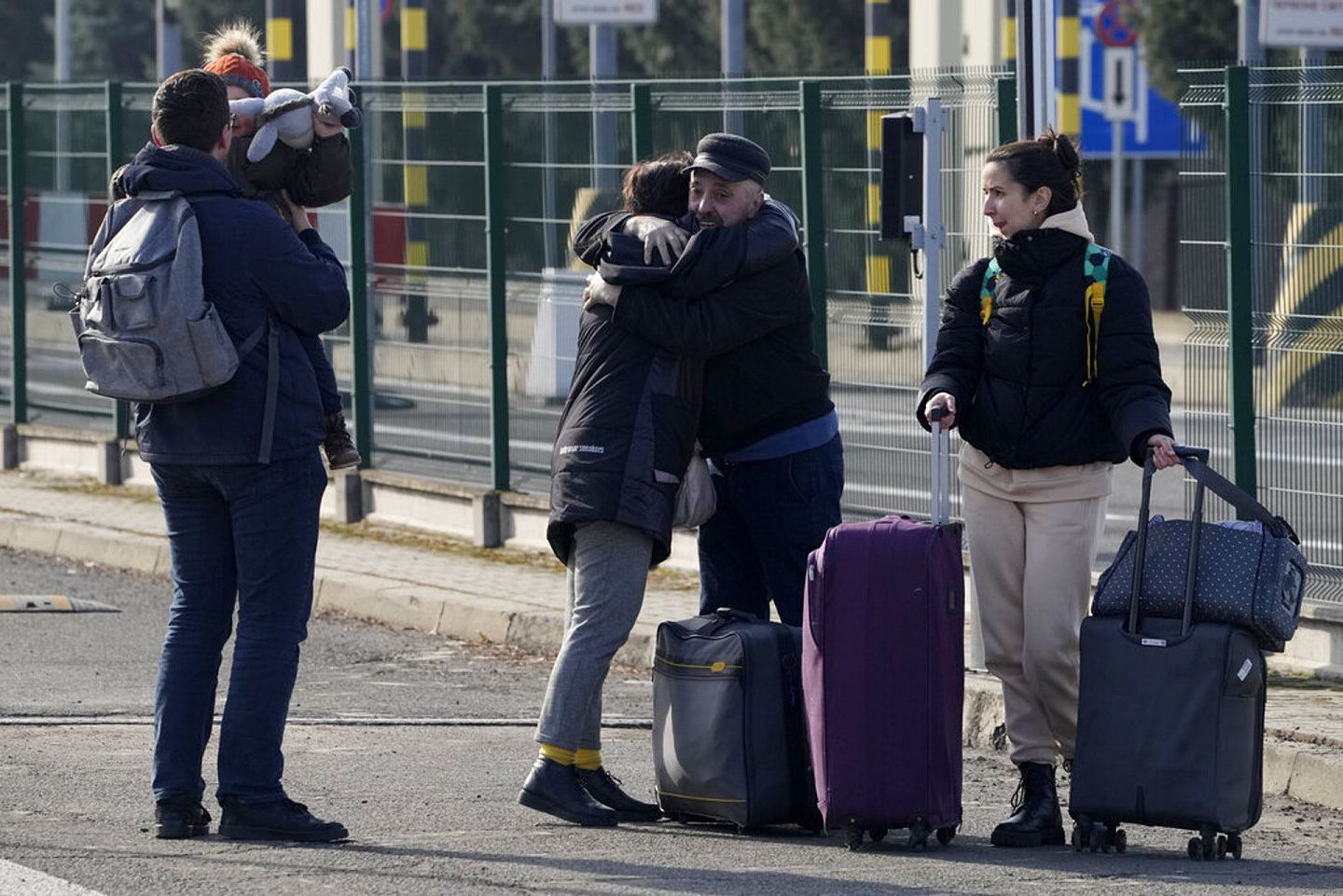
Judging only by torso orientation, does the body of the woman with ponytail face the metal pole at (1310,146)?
no

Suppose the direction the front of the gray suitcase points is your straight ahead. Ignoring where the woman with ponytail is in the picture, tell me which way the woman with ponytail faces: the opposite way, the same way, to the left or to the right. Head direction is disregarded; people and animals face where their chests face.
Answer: the same way

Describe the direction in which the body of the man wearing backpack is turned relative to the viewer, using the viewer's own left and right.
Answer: facing away from the viewer and to the right of the viewer

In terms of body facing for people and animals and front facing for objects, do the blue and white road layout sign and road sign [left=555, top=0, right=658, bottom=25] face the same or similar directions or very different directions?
same or similar directions

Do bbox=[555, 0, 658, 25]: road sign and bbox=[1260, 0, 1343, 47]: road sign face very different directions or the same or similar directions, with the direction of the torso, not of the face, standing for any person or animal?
same or similar directions

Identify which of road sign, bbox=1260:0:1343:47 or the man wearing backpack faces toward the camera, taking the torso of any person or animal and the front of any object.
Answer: the road sign

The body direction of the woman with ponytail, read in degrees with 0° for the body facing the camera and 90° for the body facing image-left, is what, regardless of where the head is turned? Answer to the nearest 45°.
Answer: approximately 45°

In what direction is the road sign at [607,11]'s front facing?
toward the camera

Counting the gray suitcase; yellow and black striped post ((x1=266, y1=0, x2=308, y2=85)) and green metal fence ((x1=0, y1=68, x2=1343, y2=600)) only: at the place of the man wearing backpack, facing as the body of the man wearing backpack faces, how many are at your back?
0

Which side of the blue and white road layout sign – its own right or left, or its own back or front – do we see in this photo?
front

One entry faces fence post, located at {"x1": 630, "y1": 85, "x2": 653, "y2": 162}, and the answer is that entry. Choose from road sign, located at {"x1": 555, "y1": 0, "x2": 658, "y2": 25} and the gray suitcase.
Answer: the road sign
